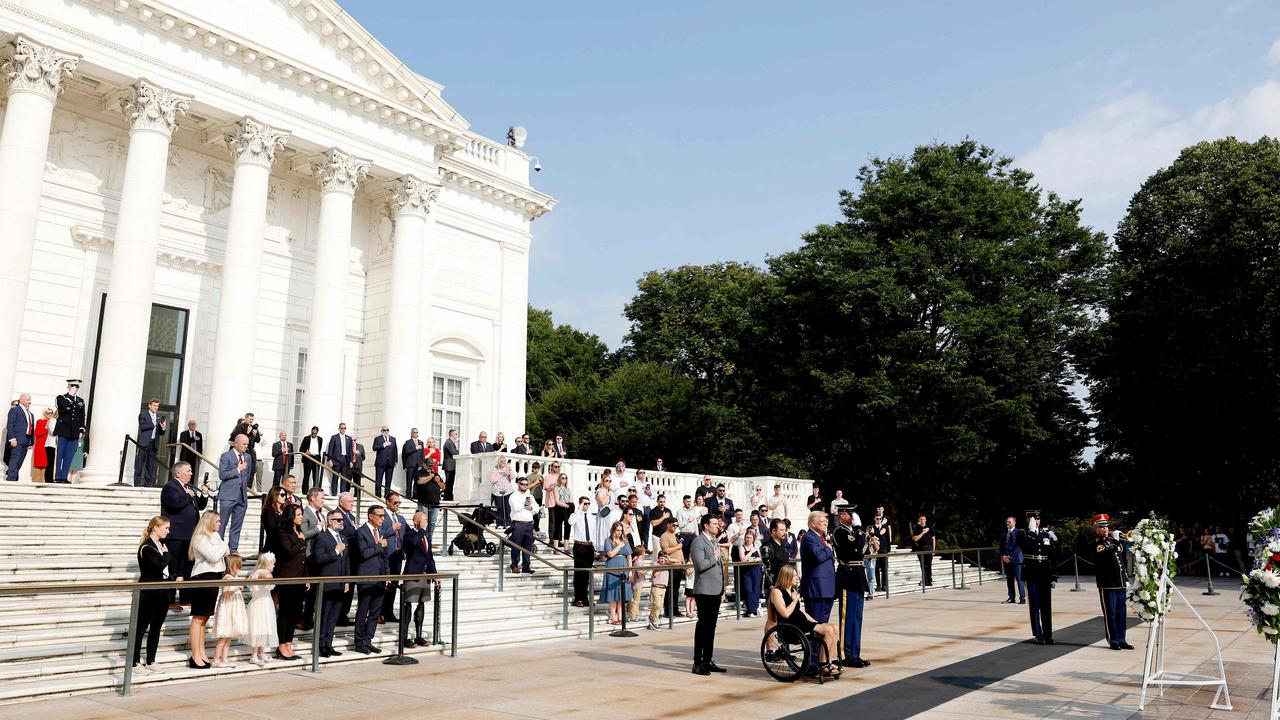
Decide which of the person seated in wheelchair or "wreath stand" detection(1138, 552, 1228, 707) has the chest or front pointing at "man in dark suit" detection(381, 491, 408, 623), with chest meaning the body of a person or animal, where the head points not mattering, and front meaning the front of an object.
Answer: the wreath stand

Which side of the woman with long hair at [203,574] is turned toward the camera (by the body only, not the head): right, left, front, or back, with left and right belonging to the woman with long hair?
right

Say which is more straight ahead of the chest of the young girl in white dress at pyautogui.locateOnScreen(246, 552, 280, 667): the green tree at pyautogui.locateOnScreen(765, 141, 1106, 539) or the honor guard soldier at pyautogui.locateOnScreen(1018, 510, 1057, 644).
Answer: the honor guard soldier

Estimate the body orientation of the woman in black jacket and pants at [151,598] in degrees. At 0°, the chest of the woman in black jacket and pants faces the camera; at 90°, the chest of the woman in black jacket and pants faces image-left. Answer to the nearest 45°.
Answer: approximately 270°

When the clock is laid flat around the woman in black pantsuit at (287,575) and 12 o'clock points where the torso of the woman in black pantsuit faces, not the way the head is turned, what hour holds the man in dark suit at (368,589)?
The man in dark suit is roughly at 11 o'clock from the woman in black pantsuit.

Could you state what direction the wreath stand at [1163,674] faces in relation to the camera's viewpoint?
facing to the left of the viewer

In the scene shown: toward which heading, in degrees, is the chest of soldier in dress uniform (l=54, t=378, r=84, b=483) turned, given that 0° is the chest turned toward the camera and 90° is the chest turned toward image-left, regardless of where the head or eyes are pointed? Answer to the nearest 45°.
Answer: approximately 315°

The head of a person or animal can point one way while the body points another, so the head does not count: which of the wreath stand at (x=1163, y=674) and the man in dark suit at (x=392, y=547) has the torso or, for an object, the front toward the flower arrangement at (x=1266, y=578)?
the man in dark suit

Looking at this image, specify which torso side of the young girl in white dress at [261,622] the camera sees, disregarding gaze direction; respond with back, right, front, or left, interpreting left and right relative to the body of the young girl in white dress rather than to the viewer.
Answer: right

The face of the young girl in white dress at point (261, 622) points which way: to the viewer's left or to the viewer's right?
to the viewer's right

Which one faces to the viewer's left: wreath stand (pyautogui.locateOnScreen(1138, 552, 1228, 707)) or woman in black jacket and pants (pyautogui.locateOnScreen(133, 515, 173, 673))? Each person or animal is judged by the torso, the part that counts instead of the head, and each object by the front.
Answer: the wreath stand

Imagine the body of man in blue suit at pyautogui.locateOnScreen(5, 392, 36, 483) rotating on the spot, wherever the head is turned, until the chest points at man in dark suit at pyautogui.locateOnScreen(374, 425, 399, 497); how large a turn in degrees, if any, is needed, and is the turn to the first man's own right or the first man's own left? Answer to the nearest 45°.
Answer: approximately 45° to the first man's own left

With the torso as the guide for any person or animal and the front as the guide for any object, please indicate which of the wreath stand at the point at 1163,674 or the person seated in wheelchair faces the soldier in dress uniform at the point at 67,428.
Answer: the wreath stand
